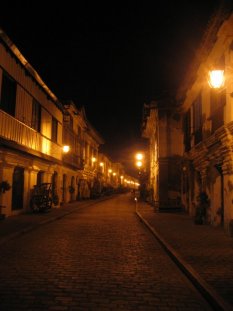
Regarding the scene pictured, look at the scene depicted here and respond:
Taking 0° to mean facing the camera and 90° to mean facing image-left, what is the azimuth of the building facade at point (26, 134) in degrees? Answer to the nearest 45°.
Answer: approximately 270°
